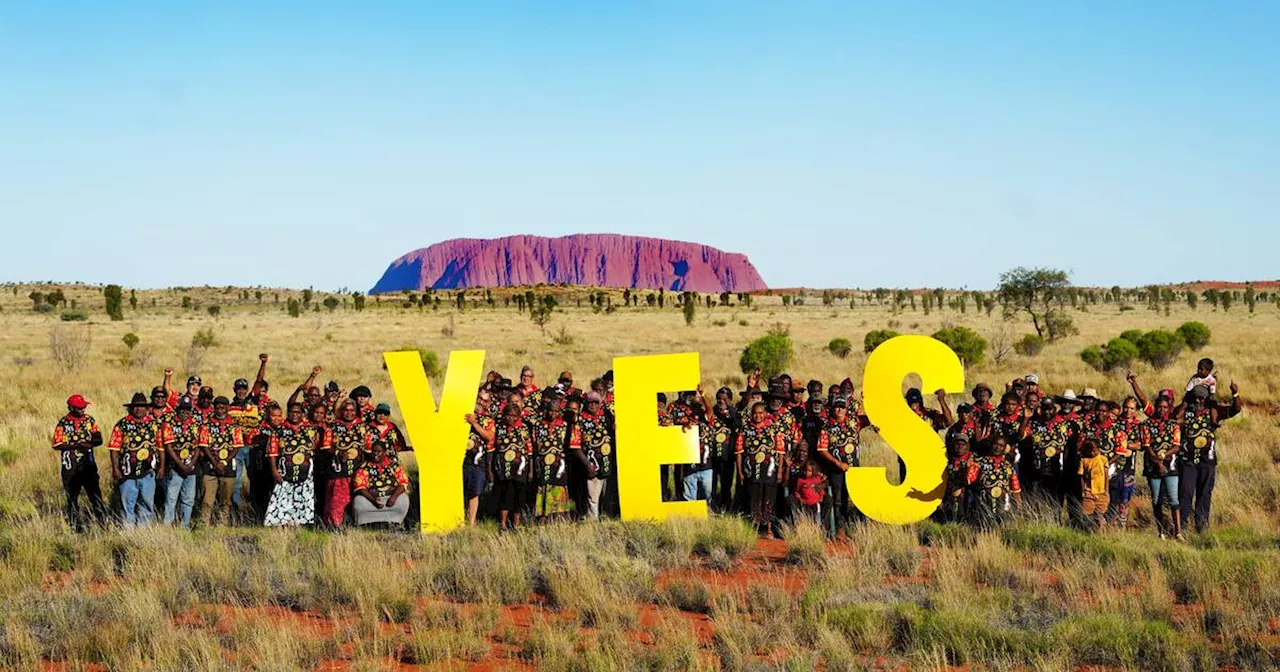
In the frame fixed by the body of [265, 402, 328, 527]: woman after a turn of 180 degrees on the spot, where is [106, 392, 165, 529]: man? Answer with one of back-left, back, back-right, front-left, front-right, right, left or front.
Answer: left

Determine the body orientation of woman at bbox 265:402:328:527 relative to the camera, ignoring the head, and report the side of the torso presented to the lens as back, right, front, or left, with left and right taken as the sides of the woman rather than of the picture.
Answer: front

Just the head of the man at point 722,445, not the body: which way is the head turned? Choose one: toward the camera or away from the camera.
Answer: toward the camera

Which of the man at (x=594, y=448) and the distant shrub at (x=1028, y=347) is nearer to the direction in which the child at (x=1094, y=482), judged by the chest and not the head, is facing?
the man

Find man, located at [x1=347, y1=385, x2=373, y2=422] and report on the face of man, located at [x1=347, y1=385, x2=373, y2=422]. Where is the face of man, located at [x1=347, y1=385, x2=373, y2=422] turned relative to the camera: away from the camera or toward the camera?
toward the camera

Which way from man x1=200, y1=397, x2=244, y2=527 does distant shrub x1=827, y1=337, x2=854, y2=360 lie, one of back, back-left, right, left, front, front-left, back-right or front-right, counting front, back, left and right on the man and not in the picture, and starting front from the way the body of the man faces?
back-left

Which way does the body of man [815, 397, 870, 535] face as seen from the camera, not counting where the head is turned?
toward the camera

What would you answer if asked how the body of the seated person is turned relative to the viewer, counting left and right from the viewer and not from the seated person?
facing the viewer

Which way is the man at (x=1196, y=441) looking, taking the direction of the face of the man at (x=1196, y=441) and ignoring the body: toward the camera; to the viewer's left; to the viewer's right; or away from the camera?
toward the camera

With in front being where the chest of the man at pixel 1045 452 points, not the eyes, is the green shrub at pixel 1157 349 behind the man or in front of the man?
behind

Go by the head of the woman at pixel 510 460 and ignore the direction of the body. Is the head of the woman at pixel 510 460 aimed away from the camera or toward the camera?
toward the camera

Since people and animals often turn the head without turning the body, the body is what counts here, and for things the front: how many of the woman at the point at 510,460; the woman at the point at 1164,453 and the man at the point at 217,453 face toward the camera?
3

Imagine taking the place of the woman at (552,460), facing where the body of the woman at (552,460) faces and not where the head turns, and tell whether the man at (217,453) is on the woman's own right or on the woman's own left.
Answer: on the woman's own right

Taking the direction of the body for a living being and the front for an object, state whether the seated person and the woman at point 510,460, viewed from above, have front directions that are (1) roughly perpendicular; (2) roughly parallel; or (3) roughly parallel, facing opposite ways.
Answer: roughly parallel
